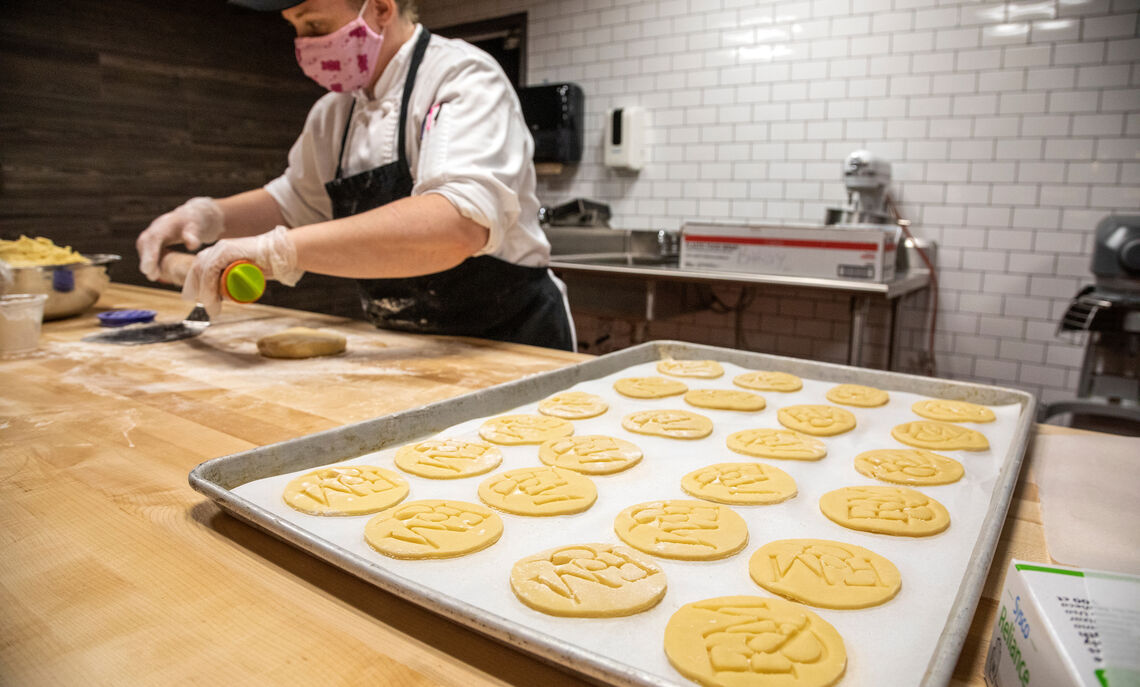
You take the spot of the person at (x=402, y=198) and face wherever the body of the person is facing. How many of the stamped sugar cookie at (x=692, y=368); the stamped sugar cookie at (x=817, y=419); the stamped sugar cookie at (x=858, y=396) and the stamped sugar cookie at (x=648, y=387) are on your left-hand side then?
4

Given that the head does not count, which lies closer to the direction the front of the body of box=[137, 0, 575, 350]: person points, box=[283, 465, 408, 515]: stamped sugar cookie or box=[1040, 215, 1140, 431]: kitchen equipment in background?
the stamped sugar cookie

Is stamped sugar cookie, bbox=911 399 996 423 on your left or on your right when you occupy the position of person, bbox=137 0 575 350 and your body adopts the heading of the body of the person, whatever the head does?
on your left

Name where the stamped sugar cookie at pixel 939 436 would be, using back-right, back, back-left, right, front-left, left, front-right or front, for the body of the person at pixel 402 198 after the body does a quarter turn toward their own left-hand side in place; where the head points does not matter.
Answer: front

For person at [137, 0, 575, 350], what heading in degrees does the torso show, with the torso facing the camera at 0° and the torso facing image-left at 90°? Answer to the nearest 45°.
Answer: approximately 45°

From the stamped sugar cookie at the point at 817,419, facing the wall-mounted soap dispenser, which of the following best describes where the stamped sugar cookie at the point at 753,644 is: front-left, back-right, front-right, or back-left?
back-left

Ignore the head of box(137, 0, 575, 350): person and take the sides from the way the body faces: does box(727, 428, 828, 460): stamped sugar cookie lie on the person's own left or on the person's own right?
on the person's own left

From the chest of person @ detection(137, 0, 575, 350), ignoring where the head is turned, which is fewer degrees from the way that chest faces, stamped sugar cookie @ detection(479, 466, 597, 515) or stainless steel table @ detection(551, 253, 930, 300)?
the stamped sugar cookie

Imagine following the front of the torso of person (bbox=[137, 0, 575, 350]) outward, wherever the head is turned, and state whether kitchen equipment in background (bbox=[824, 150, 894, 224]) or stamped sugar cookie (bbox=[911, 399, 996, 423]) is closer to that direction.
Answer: the stamped sugar cookie

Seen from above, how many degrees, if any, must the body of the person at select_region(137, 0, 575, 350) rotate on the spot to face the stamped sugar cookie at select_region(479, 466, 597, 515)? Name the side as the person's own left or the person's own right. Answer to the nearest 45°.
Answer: approximately 45° to the person's own left

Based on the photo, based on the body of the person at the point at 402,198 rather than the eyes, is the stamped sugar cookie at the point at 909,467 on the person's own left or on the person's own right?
on the person's own left

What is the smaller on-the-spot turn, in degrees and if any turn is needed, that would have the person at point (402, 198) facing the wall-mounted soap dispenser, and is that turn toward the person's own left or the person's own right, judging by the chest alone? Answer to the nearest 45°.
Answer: approximately 180°

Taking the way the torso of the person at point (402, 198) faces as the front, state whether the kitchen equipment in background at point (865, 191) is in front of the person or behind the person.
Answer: behind

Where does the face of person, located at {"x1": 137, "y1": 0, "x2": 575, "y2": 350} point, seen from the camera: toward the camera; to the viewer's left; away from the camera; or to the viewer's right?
to the viewer's left
